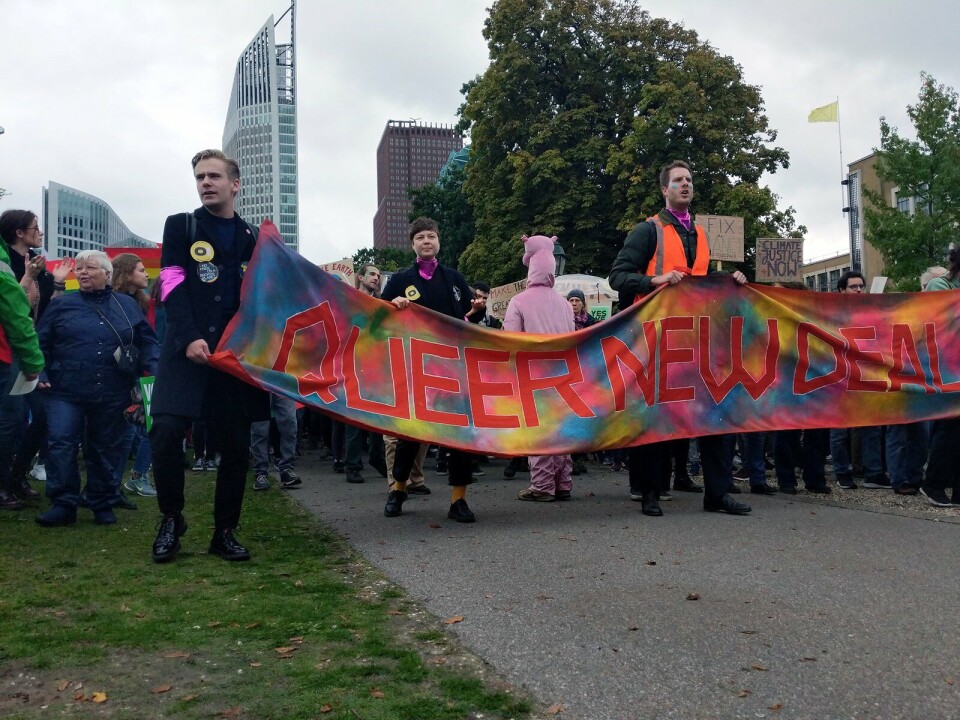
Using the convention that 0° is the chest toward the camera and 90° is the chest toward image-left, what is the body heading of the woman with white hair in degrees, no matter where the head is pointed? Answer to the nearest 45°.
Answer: approximately 0°

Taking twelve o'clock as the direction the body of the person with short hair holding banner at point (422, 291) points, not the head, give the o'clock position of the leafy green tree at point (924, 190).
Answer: The leafy green tree is roughly at 7 o'clock from the person with short hair holding banner.

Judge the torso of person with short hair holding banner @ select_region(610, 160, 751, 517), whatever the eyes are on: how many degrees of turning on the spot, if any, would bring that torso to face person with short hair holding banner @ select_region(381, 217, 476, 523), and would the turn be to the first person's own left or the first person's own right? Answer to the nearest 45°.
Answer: approximately 135° to the first person's own right

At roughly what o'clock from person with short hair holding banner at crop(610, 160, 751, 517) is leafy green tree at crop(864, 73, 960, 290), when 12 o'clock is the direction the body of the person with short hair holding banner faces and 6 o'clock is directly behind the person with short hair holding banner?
The leafy green tree is roughly at 8 o'clock from the person with short hair holding banner.

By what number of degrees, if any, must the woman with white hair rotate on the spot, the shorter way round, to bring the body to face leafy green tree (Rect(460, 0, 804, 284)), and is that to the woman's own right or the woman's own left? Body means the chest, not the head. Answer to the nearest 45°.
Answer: approximately 135° to the woman's own left

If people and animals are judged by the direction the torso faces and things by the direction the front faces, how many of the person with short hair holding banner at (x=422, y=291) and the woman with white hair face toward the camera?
2
